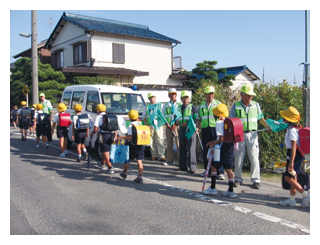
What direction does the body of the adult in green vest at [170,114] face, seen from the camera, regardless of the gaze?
toward the camera

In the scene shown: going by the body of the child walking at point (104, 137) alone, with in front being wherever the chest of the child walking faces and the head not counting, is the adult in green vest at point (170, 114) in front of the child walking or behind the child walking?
behind

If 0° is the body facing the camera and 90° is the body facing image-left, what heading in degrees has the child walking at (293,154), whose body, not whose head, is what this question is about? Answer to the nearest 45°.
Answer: approximately 90°

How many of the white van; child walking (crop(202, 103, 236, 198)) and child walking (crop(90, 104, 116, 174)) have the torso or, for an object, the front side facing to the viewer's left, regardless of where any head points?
2

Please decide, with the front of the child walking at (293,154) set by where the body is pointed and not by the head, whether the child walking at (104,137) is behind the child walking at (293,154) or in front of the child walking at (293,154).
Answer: in front

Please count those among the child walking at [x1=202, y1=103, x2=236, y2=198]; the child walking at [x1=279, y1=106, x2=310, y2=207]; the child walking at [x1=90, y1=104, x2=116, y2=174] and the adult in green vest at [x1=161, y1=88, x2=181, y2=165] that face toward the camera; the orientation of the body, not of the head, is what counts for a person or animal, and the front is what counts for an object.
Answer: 1

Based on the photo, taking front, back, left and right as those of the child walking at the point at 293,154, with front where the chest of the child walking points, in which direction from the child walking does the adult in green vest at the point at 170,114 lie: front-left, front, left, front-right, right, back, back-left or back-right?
front-right

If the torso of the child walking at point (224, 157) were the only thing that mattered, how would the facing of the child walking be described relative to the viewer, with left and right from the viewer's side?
facing to the left of the viewer

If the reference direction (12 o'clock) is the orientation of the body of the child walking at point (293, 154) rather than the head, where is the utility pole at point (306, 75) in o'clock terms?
The utility pole is roughly at 3 o'clock from the child walking.

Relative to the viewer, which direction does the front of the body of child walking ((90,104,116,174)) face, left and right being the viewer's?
facing to the left of the viewer

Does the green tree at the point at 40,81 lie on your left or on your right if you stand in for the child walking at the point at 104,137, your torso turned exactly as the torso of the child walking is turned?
on your right

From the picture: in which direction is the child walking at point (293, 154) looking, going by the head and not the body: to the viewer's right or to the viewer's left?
to the viewer's left

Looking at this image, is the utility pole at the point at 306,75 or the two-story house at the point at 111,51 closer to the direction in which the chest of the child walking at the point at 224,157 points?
the two-story house

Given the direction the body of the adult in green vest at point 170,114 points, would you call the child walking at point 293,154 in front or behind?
in front
